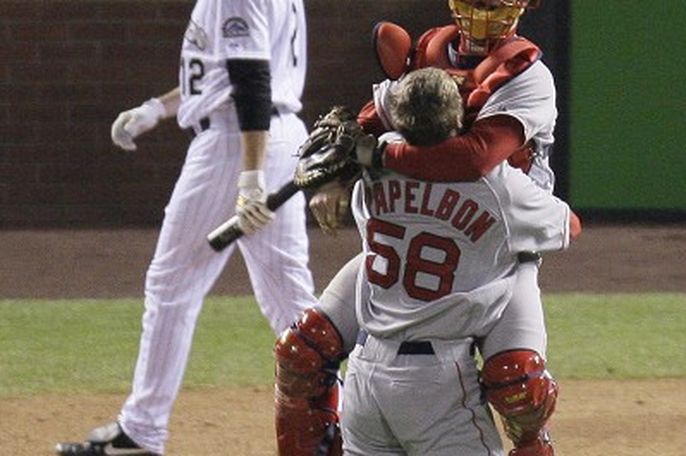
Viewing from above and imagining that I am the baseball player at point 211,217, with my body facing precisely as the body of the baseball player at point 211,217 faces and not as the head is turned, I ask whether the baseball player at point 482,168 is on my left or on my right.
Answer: on my left

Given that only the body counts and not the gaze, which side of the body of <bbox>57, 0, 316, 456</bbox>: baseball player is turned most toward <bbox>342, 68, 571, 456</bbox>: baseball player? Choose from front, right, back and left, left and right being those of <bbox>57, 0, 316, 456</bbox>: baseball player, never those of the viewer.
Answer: left

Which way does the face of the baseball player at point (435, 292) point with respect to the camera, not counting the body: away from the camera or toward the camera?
away from the camera
